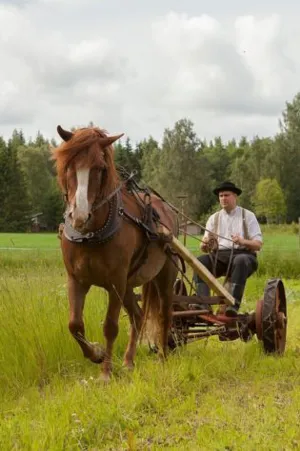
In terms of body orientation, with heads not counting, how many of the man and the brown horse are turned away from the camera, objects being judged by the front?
0

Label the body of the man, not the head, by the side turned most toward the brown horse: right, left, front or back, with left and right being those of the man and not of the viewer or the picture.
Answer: front

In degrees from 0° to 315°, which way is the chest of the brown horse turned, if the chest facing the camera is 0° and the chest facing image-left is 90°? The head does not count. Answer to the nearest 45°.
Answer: approximately 45°

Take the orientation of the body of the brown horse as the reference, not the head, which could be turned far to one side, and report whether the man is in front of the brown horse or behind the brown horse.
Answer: behind

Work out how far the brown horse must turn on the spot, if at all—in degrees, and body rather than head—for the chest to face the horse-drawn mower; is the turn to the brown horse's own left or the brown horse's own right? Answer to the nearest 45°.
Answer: approximately 180°

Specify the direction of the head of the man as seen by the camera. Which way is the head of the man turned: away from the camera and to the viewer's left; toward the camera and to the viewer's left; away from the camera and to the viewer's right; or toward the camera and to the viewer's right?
toward the camera and to the viewer's left
